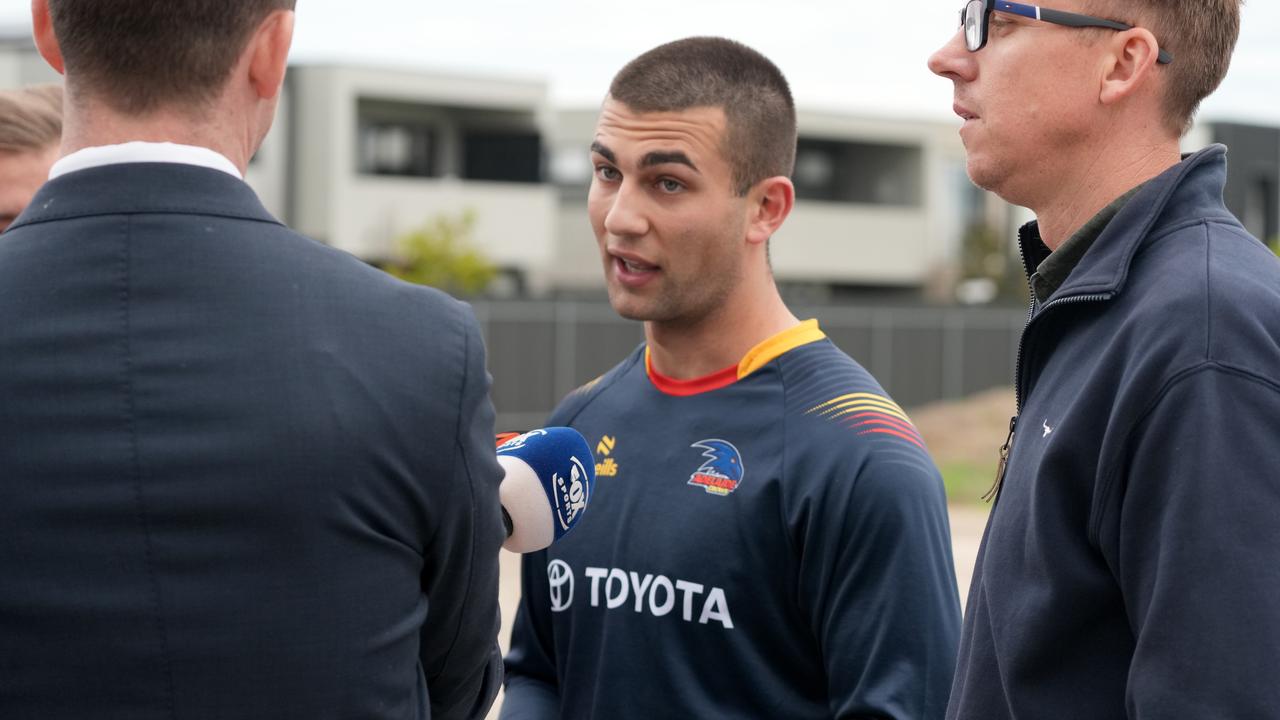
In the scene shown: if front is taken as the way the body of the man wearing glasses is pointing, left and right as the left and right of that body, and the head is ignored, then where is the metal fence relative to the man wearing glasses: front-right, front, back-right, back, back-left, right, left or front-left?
right

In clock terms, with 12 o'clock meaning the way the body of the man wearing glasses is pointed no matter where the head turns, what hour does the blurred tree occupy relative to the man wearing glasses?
The blurred tree is roughly at 2 o'clock from the man wearing glasses.

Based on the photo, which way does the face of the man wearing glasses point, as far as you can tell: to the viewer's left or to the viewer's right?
to the viewer's left

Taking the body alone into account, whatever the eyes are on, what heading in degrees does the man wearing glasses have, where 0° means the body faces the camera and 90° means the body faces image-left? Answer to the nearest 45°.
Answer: approximately 90°
